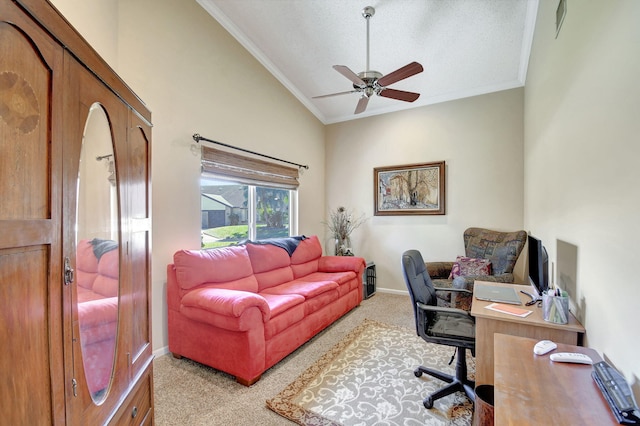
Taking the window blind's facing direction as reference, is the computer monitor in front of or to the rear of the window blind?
in front

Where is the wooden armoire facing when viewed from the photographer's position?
facing the viewer and to the right of the viewer

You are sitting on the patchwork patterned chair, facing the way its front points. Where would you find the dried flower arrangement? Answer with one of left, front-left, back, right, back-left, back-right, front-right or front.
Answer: front-right

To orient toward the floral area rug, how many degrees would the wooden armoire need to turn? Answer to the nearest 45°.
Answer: approximately 45° to its left

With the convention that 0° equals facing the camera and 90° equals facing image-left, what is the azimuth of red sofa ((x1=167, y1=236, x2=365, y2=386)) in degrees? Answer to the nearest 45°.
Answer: approximately 315°

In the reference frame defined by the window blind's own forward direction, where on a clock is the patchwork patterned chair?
The patchwork patterned chair is roughly at 11 o'clock from the window blind.

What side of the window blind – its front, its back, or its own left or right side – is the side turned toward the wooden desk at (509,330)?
front

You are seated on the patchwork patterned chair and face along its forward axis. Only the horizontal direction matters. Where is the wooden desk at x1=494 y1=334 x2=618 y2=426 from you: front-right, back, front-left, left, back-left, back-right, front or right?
front-left

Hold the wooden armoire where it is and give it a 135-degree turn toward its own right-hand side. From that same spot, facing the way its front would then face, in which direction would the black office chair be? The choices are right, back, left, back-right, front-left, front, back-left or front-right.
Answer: back

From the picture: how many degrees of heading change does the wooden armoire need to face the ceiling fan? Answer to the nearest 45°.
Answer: approximately 45° to its left

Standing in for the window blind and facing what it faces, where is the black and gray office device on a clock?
The black and gray office device is roughly at 1 o'clock from the window blind.

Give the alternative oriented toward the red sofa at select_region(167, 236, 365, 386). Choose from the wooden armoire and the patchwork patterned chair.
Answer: the patchwork patterned chair
